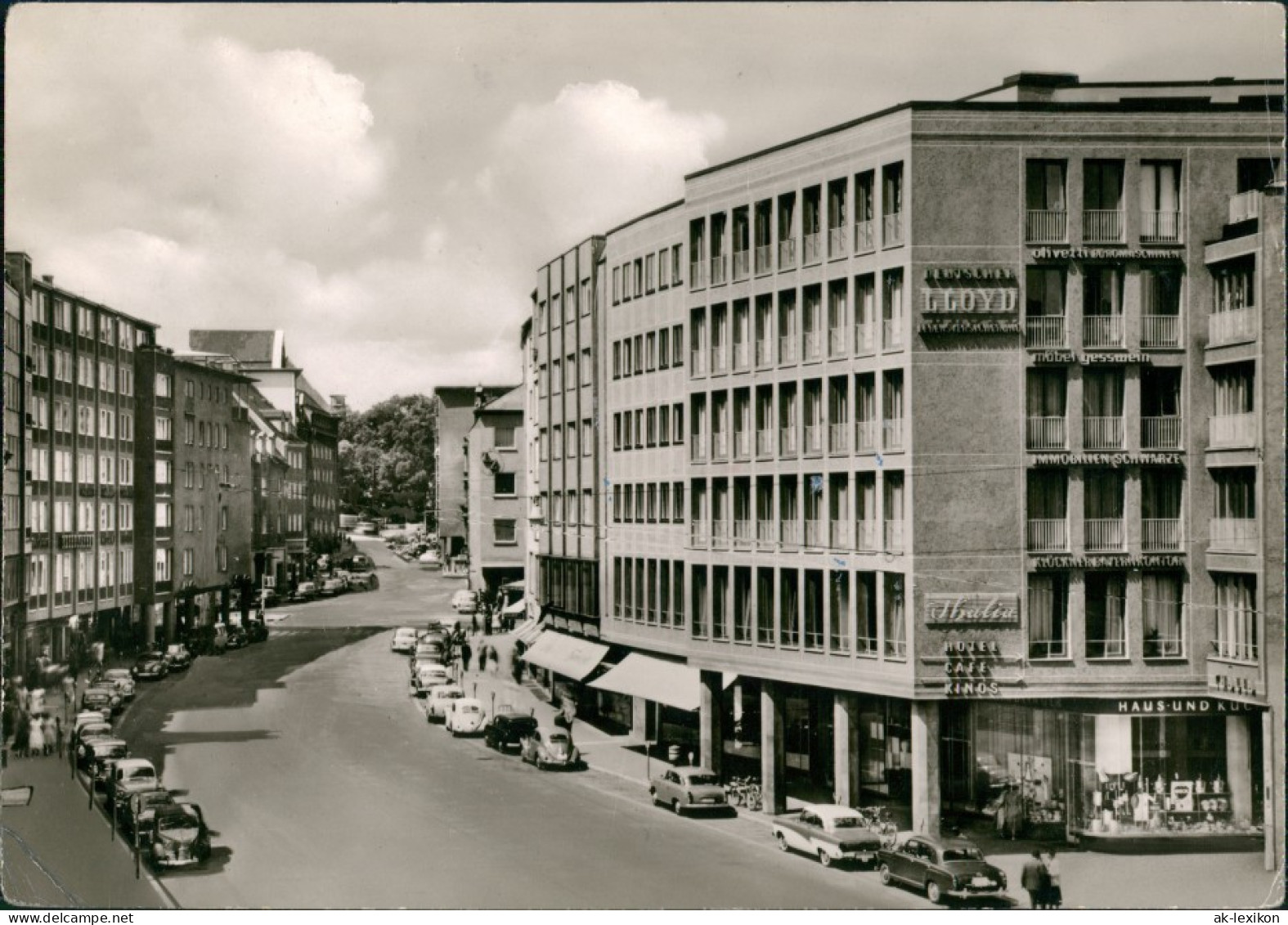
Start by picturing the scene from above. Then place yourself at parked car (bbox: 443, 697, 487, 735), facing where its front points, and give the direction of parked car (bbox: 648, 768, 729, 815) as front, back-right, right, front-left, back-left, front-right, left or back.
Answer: back

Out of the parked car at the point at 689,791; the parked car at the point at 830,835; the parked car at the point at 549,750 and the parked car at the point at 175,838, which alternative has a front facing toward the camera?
the parked car at the point at 175,838

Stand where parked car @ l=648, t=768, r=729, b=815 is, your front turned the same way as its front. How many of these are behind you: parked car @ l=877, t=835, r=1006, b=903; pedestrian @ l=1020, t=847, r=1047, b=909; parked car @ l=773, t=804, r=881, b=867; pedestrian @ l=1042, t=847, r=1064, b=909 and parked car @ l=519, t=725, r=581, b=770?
4

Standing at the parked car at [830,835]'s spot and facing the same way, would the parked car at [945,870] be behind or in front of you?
behind

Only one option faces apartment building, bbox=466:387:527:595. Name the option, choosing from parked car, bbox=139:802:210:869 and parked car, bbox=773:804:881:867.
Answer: parked car, bbox=773:804:881:867

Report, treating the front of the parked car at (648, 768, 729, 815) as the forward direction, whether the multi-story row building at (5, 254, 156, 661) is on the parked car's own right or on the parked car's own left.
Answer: on the parked car's own left

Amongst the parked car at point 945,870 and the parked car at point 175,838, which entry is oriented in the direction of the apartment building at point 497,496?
the parked car at point 945,870

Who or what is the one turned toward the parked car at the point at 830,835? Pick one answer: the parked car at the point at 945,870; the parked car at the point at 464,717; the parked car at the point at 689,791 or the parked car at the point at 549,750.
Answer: the parked car at the point at 945,870

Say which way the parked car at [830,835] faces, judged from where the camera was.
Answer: facing away from the viewer and to the left of the viewer

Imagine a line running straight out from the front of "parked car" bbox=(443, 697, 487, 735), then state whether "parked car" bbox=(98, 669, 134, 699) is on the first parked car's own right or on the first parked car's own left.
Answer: on the first parked car's own left

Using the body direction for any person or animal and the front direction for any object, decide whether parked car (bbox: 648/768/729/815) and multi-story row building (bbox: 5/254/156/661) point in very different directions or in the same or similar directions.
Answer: very different directions

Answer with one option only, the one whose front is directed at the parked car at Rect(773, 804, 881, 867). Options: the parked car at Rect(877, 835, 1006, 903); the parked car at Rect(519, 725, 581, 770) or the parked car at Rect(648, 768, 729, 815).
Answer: the parked car at Rect(877, 835, 1006, 903)

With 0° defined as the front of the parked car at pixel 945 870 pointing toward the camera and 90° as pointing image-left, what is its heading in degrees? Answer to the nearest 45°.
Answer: approximately 135°

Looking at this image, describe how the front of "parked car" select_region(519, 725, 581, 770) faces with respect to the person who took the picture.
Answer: facing away from the viewer and to the left of the viewer

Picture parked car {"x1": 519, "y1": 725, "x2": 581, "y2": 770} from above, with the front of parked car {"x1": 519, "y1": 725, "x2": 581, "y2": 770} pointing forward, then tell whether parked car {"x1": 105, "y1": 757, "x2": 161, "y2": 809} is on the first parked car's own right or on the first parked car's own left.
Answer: on the first parked car's own left

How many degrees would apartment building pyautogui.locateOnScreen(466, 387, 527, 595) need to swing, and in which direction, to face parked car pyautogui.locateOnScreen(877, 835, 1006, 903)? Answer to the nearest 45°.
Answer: approximately 45° to its left
